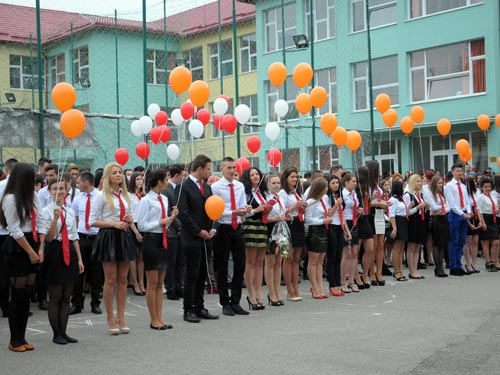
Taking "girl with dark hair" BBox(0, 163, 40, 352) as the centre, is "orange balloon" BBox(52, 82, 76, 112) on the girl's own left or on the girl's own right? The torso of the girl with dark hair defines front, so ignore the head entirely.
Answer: on the girl's own left

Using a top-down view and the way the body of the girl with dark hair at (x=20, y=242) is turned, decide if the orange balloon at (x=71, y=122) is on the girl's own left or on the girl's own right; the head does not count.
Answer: on the girl's own left

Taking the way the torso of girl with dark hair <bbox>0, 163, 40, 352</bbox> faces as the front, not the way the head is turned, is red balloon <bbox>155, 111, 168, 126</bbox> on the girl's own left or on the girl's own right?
on the girl's own left
